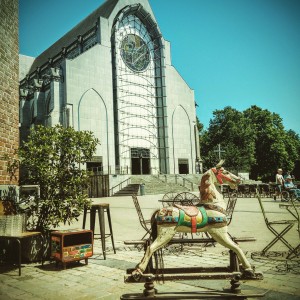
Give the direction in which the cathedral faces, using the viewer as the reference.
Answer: facing the viewer and to the right of the viewer

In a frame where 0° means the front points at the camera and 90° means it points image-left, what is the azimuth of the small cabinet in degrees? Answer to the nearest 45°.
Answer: approximately 315°

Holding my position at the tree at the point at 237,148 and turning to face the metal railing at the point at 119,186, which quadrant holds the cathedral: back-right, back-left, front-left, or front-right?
front-right

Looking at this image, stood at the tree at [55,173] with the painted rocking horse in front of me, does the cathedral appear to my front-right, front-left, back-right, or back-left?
back-left

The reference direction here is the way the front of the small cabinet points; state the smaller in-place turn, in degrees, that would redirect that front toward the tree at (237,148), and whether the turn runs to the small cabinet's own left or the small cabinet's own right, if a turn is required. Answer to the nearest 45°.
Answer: approximately 90° to the small cabinet's own left

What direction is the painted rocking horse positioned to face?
to the viewer's right

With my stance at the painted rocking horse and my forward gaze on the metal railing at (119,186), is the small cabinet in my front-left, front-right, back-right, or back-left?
front-left

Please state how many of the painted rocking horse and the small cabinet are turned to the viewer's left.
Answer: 0

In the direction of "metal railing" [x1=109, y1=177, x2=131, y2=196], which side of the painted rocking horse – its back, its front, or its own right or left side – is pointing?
left

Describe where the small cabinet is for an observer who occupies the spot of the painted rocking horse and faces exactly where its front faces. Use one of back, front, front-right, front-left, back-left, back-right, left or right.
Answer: back-left

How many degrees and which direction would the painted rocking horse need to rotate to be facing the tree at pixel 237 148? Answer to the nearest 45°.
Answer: approximately 90° to its left

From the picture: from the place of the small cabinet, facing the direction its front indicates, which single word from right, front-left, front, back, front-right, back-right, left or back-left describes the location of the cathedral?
back-left
